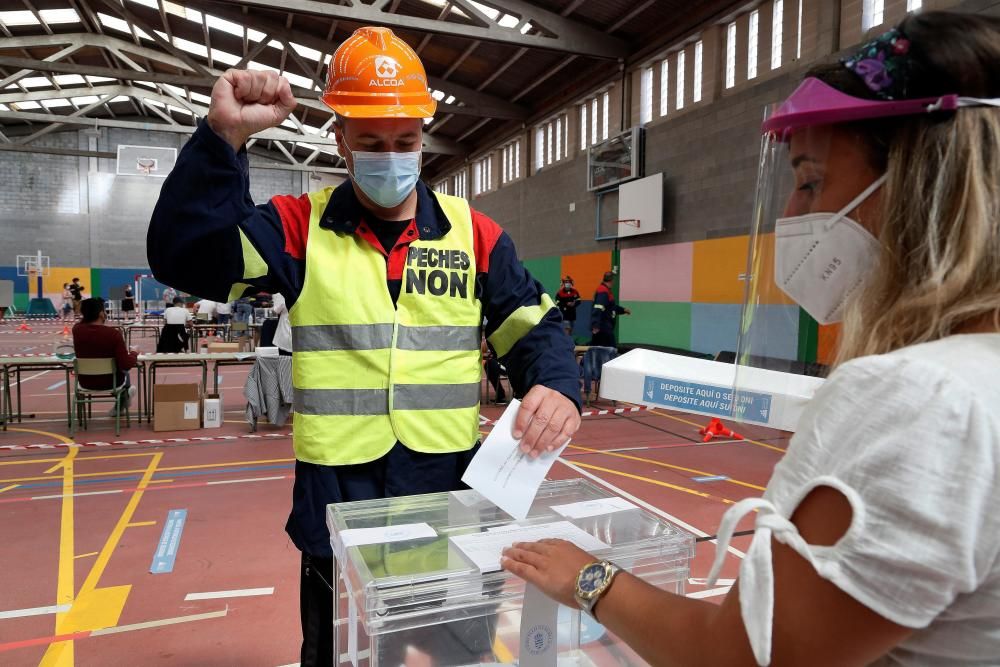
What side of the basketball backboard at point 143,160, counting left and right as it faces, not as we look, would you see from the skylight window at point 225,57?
front

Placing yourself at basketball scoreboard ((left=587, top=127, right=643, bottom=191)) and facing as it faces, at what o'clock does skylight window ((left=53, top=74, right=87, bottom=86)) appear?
The skylight window is roughly at 2 o'clock from the basketball scoreboard.

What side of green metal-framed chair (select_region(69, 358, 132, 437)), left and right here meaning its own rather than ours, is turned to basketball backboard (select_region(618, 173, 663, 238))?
right

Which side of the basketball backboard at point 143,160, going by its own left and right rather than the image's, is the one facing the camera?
front

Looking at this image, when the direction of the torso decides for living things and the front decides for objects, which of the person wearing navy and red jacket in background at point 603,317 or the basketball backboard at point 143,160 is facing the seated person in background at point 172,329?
the basketball backboard

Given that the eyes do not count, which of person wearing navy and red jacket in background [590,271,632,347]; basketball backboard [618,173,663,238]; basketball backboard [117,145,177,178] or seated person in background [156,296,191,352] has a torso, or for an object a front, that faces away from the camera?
the seated person in background

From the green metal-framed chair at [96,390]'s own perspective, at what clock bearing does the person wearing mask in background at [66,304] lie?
The person wearing mask in background is roughly at 12 o'clock from the green metal-framed chair.

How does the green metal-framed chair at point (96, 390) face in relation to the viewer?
away from the camera

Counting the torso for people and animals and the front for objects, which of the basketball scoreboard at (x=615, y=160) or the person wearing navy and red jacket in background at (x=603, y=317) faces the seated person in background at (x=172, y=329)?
the basketball scoreboard

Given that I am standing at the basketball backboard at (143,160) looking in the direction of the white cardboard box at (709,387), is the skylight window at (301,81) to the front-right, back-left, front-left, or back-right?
front-left

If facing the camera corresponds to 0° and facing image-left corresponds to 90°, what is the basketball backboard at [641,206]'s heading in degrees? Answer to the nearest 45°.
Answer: approximately 45°
